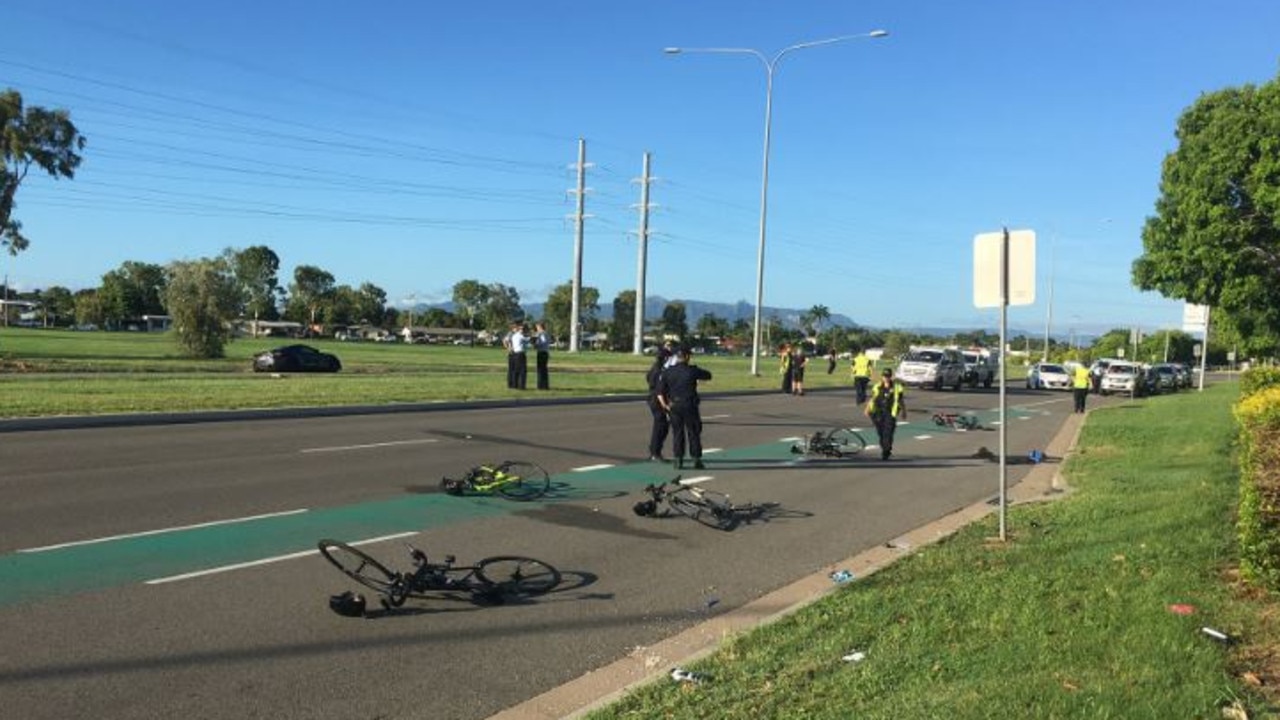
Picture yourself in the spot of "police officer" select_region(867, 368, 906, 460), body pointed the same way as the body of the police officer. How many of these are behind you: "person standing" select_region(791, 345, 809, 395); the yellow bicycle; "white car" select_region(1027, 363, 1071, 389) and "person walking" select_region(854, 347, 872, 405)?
3

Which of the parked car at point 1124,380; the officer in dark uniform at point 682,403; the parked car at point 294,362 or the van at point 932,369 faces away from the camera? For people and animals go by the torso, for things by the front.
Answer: the officer in dark uniform

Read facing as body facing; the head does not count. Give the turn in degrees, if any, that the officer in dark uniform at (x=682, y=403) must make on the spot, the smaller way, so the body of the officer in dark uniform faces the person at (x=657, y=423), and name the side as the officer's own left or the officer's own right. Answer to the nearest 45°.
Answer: approximately 45° to the officer's own left

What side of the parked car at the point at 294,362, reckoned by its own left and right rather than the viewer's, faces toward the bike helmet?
left

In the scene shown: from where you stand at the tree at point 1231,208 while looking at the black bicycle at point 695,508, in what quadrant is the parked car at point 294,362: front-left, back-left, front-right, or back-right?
front-right

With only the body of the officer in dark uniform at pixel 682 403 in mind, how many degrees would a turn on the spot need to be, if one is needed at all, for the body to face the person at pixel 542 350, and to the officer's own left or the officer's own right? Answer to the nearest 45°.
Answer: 0° — they already face them

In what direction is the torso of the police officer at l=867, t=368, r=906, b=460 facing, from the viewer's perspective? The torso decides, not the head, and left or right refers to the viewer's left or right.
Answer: facing the viewer

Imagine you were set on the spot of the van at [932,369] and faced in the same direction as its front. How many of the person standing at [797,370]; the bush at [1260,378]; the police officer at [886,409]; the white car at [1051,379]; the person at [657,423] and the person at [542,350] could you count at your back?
1

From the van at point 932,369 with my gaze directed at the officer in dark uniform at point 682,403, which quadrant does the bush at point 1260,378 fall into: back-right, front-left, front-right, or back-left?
front-left

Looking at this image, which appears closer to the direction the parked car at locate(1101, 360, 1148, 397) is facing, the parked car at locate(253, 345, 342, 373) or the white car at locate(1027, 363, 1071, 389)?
the parked car

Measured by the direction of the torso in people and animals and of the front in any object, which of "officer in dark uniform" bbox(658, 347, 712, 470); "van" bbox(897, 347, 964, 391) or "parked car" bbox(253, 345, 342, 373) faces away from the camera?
the officer in dark uniform

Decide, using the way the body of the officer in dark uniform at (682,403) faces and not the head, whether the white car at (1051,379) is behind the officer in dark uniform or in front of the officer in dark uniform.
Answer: in front

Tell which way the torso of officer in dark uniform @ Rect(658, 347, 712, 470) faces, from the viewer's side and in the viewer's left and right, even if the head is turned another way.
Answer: facing away from the viewer

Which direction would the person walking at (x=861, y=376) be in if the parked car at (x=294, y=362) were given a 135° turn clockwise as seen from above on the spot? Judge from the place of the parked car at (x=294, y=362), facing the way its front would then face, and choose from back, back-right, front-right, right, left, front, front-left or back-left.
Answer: right

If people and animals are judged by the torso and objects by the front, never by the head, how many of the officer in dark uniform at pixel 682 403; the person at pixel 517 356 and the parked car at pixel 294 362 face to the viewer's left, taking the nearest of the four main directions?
1

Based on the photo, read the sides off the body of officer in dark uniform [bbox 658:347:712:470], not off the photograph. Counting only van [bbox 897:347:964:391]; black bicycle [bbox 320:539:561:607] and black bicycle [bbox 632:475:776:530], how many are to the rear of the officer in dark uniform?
2
